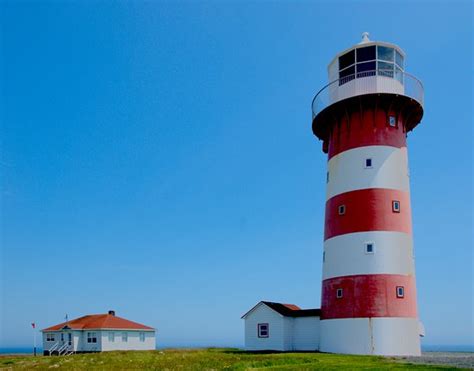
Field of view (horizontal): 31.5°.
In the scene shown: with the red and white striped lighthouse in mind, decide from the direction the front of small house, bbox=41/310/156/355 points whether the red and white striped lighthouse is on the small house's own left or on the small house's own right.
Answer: on the small house's own left

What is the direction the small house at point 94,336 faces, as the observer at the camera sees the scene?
facing the viewer and to the left of the viewer

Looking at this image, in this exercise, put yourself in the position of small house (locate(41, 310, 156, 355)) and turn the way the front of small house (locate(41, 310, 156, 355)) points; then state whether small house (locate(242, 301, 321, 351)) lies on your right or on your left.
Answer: on your left
